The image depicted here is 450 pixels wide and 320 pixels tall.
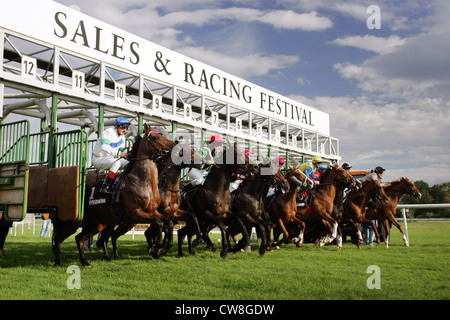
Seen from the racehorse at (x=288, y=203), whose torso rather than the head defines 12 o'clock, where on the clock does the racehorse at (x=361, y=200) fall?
the racehorse at (x=361, y=200) is roughly at 9 o'clock from the racehorse at (x=288, y=203).

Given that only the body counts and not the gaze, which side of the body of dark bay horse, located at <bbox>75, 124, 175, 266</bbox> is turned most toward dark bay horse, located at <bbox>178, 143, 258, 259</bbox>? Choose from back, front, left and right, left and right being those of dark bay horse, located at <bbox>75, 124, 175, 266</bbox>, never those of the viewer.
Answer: left

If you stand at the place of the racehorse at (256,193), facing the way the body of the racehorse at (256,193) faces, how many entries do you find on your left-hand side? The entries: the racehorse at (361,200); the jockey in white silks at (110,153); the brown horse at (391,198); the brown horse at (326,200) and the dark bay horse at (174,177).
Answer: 3

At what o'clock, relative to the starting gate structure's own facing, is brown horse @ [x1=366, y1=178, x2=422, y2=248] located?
The brown horse is roughly at 11 o'clock from the starting gate structure.

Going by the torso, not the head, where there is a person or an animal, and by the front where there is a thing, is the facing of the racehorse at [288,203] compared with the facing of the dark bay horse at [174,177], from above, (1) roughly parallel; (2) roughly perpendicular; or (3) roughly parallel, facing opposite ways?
roughly parallel

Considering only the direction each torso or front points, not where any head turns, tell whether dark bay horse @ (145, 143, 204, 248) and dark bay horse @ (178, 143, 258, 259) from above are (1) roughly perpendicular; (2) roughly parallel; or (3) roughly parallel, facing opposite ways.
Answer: roughly parallel

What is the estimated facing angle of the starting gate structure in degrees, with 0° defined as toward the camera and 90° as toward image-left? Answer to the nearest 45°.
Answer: approximately 315°

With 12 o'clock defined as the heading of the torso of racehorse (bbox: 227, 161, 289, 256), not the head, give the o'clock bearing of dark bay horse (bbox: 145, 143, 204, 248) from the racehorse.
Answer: The dark bay horse is roughly at 3 o'clock from the racehorse.

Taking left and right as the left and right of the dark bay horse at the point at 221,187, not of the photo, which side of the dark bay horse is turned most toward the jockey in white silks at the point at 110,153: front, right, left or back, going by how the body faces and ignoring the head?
right

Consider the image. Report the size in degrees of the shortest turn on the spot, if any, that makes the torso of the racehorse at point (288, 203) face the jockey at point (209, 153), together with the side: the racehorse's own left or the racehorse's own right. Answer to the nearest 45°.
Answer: approximately 90° to the racehorse's own right

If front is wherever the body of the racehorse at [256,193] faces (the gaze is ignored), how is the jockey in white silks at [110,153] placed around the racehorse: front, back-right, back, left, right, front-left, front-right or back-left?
right

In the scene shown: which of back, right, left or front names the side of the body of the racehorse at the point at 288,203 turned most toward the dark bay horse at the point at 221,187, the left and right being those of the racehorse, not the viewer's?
right

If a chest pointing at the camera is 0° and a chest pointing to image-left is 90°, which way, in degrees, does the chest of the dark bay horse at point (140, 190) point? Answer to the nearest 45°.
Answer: approximately 315°
